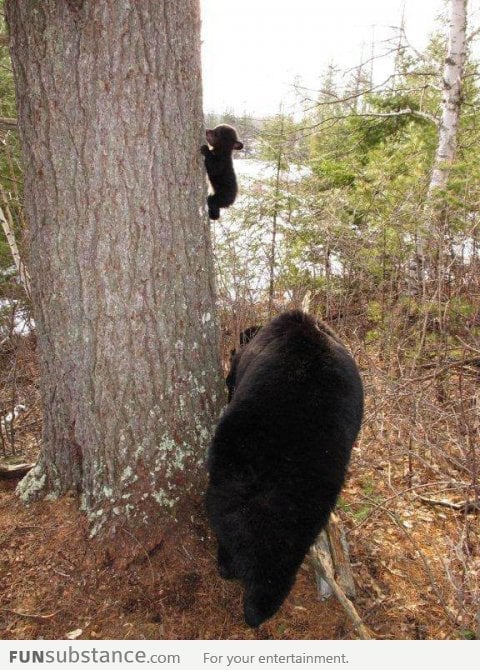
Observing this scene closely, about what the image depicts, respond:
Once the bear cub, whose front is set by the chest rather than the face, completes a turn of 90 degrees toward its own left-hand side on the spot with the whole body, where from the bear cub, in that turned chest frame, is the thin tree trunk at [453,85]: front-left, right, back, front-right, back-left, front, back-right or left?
back

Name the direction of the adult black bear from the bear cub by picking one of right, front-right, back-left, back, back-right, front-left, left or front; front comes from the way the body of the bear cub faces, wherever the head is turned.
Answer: back-left

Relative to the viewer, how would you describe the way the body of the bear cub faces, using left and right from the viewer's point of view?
facing away from the viewer and to the left of the viewer
